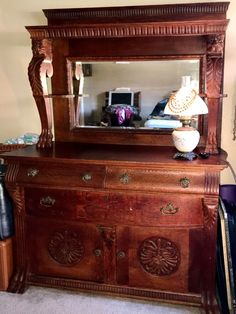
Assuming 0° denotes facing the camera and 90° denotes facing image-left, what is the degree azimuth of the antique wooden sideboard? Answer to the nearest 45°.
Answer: approximately 0°
